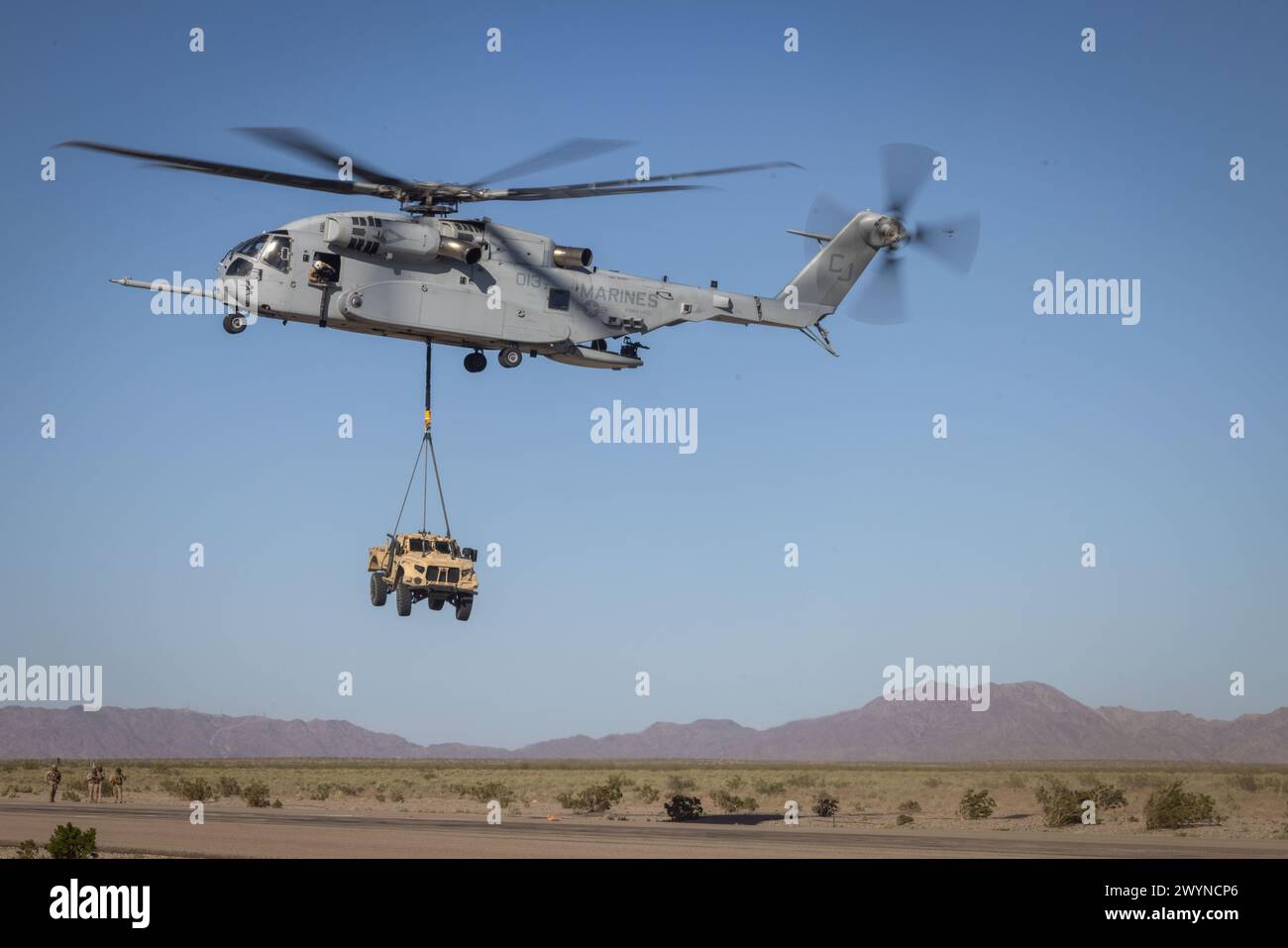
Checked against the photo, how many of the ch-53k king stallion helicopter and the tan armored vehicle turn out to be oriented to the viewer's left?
1

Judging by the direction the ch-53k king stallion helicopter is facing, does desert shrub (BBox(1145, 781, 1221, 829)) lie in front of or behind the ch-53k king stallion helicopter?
behind

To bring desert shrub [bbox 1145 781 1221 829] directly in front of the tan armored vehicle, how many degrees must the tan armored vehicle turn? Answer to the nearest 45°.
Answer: approximately 45° to its left

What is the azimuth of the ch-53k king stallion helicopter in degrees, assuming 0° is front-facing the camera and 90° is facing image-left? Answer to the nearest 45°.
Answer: approximately 90°
